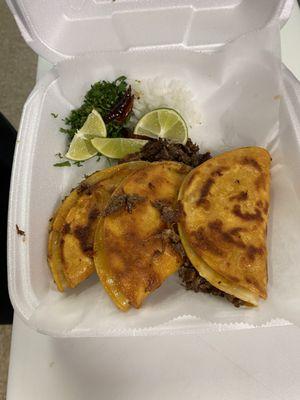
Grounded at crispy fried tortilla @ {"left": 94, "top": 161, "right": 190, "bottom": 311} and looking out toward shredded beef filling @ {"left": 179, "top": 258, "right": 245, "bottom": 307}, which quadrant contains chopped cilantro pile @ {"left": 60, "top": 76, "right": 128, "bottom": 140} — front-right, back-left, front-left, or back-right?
back-left

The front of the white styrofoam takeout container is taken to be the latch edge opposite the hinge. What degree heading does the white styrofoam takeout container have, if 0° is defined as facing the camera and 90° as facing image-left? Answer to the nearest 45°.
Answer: approximately 0°
